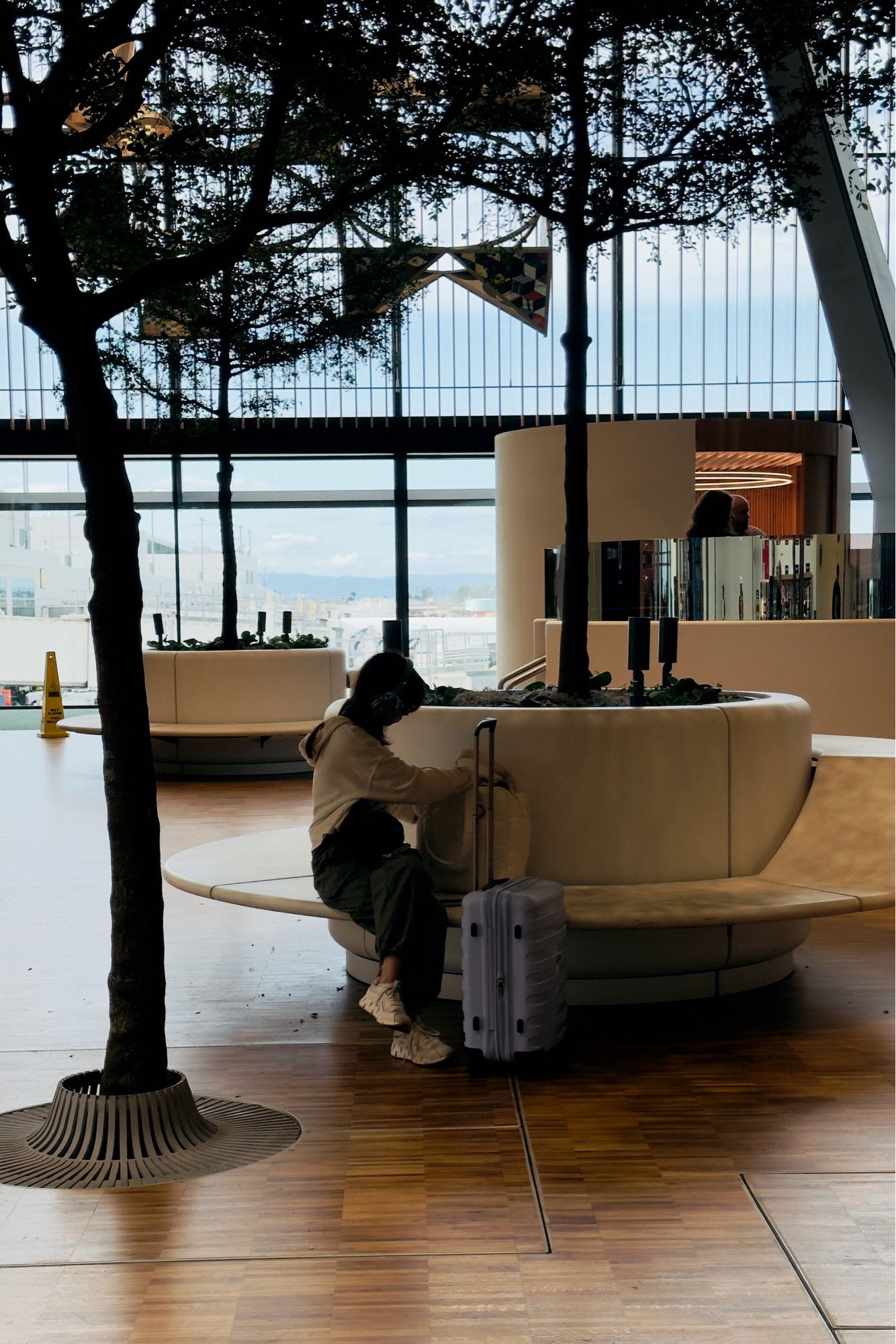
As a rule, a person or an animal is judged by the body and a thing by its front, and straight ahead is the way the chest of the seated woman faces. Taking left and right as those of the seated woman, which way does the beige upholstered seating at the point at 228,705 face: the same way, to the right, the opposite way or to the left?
to the right

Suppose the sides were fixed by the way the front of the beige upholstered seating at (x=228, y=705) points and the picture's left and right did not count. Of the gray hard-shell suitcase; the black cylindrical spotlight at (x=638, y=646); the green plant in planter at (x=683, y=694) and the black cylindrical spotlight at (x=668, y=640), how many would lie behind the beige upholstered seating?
0

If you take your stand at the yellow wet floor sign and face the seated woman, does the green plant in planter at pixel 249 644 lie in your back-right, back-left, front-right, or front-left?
front-left

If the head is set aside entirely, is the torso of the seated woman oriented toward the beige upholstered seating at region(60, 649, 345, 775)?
no

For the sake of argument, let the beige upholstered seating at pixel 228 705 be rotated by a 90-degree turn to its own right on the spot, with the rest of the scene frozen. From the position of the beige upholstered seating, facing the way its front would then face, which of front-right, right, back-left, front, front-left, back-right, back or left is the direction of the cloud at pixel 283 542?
right

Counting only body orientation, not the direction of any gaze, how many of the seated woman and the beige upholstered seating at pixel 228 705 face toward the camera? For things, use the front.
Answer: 1

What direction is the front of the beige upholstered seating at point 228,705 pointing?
toward the camera

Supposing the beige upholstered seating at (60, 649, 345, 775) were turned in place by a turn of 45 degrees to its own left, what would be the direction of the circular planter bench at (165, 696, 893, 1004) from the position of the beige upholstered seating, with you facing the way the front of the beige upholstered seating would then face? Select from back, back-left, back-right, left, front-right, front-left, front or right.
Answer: front-right

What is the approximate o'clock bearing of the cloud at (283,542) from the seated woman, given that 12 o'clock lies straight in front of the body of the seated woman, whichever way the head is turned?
The cloud is roughly at 9 o'clock from the seated woman.

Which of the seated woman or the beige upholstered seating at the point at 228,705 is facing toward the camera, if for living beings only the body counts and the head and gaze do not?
the beige upholstered seating

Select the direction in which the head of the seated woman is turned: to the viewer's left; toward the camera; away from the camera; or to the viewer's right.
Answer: to the viewer's right

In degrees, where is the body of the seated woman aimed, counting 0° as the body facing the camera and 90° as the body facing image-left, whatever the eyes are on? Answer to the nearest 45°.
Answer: approximately 270°
